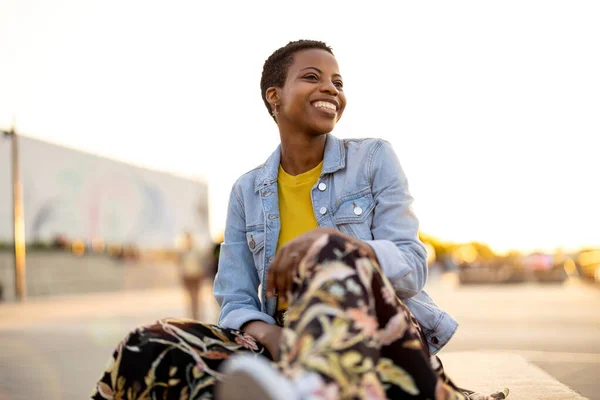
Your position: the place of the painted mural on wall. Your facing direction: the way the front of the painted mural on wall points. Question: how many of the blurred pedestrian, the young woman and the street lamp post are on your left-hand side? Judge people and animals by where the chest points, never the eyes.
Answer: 0

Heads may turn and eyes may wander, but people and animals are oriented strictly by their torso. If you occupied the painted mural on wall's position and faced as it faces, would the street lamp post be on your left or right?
on your right

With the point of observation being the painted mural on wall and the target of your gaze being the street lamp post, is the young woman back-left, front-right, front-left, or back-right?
front-left

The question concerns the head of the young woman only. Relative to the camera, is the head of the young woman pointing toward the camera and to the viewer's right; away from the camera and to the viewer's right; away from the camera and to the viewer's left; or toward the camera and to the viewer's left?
toward the camera and to the viewer's right

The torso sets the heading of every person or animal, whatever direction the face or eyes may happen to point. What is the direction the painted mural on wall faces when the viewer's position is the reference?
facing the viewer and to the right of the viewer

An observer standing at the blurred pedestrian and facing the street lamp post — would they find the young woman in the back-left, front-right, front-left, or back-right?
back-left

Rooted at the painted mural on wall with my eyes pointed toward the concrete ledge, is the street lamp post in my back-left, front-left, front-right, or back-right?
front-right

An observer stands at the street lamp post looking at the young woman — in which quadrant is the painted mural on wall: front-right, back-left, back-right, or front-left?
back-left

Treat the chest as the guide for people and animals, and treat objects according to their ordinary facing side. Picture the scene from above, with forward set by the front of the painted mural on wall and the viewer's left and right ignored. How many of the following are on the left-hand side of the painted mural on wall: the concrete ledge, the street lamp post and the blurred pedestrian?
0

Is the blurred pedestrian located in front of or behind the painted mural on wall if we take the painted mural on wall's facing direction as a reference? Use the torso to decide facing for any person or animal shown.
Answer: in front

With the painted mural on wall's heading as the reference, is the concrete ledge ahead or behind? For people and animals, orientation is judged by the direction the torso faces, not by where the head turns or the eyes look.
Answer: ahead

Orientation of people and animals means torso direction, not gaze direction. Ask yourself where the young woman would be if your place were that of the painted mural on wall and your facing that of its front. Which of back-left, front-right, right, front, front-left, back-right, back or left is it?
front-right
